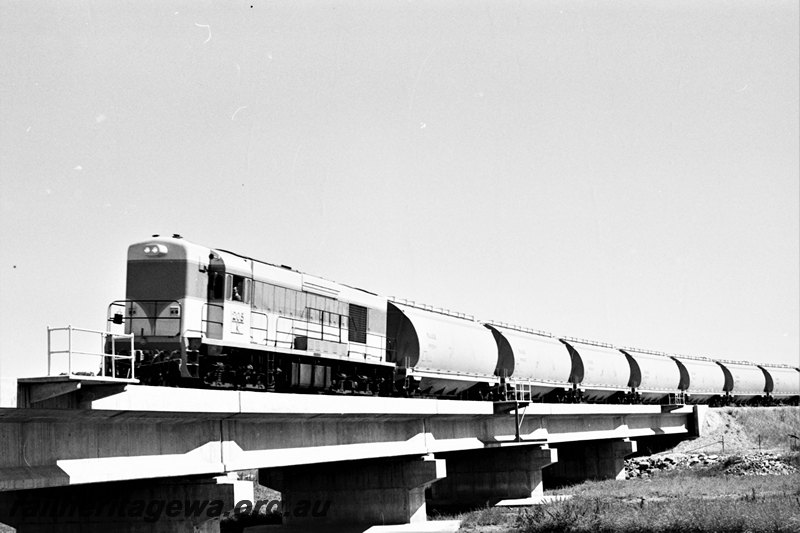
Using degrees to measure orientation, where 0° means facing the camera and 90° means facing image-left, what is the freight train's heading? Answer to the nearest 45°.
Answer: approximately 45°
